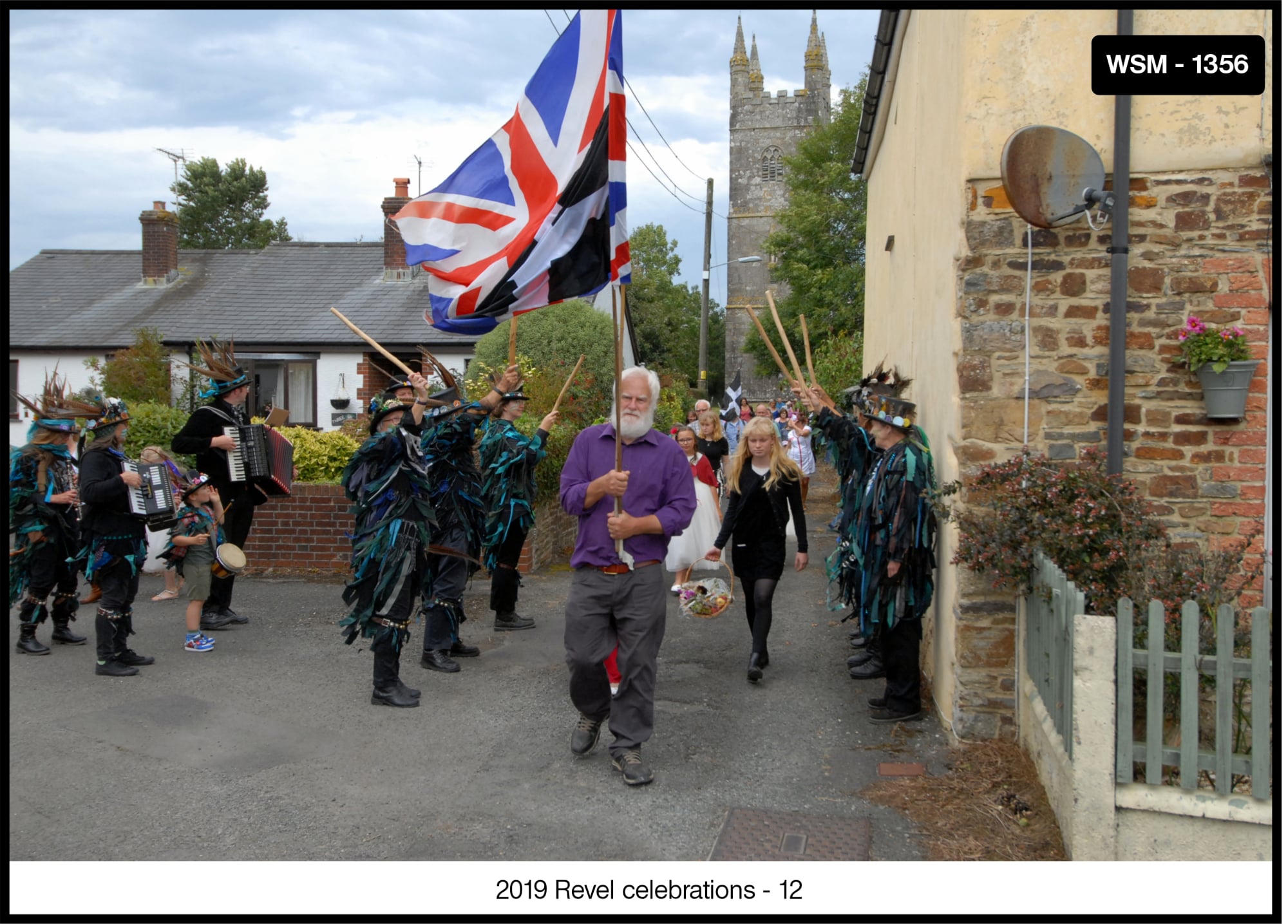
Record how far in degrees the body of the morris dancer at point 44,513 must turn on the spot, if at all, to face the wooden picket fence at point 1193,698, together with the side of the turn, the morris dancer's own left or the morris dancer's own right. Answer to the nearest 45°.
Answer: approximately 45° to the morris dancer's own right

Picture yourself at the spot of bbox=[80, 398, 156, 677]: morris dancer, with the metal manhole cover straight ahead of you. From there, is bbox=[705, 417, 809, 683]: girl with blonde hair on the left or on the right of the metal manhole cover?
left

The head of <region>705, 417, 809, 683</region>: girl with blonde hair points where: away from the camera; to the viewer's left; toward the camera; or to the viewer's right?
toward the camera

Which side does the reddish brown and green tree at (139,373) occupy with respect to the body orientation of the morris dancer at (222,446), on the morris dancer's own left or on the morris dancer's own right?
on the morris dancer's own left

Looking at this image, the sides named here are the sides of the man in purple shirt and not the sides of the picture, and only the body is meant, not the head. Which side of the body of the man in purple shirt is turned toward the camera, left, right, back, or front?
front

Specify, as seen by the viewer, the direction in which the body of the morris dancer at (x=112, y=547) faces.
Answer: to the viewer's right

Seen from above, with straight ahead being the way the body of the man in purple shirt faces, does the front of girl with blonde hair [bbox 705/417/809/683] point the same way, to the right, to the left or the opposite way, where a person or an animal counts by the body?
the same way

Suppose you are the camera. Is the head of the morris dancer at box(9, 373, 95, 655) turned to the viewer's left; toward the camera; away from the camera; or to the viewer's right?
to the viewer's right

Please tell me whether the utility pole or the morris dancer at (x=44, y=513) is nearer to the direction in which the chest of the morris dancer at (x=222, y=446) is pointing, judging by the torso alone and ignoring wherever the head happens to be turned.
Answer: the utility pole

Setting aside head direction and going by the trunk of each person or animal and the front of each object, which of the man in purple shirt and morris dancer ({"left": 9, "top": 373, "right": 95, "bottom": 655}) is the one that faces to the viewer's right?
the morris dancer

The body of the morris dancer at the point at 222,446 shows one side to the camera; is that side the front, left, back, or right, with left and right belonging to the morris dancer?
right

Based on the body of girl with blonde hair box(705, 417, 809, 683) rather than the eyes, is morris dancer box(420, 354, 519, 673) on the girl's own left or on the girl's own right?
on the girl's own right

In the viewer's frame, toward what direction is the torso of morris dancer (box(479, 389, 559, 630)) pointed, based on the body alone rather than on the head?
to the viewer's right

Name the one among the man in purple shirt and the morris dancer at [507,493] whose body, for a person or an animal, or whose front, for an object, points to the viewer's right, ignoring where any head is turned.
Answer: the morris dancer

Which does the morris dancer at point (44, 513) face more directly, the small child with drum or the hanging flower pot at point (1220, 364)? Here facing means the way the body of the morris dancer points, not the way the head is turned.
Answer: the small child with drum

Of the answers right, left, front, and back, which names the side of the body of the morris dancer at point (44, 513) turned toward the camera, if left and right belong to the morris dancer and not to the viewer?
right

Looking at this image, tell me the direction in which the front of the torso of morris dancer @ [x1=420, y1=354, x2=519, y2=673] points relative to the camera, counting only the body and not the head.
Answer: to the viewer's right

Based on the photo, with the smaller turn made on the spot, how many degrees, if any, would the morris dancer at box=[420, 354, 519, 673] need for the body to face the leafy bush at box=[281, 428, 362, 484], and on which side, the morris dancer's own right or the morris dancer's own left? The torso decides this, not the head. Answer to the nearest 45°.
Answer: approximately 90° to the morris dancer's own left
